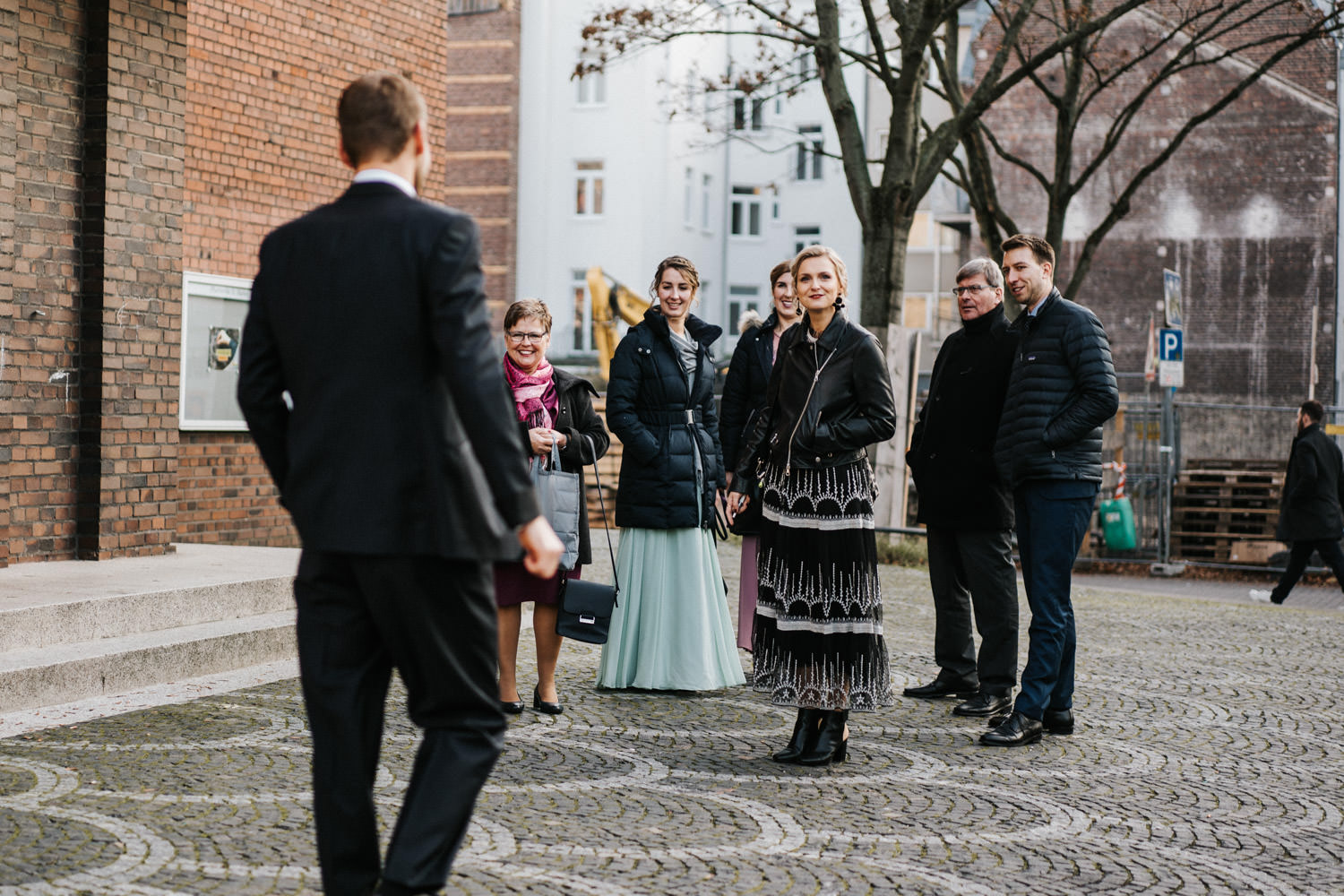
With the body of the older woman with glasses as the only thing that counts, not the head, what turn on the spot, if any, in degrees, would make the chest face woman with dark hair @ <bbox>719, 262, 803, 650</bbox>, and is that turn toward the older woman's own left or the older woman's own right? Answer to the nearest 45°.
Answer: approximately 135° to the older woman's own left

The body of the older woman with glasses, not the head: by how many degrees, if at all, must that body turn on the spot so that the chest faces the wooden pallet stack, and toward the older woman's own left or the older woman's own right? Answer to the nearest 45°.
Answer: approximately 135° to the older woman's own left

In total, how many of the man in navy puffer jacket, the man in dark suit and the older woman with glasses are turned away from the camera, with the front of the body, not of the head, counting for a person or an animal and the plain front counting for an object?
1

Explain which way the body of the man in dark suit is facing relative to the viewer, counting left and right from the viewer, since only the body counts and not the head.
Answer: facing away from the viewer

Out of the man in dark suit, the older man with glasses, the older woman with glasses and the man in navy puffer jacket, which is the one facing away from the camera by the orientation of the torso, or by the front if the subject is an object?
the man in dark suit

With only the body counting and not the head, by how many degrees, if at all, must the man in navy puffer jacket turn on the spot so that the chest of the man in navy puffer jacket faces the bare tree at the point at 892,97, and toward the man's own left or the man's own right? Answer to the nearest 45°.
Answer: approximately 135° to the man's own right

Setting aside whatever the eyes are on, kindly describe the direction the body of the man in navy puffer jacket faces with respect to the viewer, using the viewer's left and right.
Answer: facing the viewer and to the left of the viewer

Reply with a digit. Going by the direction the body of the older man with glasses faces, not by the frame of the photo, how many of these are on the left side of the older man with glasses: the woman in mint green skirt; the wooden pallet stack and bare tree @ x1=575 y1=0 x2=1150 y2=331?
0

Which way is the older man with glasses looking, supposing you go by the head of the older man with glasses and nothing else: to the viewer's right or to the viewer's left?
to the viewer's left

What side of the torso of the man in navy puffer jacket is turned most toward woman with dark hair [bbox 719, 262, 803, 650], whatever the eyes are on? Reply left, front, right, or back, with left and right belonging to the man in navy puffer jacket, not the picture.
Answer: right

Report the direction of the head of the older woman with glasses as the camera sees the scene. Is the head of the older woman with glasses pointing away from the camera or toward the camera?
toward the camera

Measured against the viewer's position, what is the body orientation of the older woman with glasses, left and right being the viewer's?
facing the viewer

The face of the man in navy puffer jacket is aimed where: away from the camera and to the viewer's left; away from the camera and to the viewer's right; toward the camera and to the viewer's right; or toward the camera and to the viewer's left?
toward the camera and to the viewer's left

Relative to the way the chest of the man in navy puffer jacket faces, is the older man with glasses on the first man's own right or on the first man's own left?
on the first man's own right

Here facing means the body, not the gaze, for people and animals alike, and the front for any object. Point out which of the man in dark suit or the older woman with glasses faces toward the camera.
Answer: the older woman with glasses

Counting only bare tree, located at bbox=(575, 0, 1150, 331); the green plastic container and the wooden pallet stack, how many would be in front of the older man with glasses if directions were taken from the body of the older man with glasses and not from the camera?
0

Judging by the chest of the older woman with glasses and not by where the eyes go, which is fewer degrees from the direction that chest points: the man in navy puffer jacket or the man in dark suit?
the man in dark suit

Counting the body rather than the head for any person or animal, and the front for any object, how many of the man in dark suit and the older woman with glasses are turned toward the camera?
1

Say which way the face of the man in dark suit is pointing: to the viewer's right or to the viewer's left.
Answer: to the viewer's right
